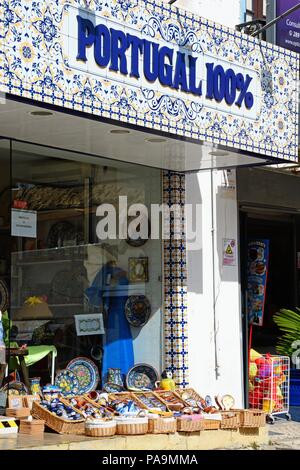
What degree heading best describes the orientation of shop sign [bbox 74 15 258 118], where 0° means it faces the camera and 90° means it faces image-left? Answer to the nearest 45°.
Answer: approximately 315°

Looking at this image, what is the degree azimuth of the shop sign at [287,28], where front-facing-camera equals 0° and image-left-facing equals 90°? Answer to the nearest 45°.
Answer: approximately 315°

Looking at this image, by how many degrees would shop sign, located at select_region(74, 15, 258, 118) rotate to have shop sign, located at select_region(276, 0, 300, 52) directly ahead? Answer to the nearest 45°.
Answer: approximately 90° to its left
